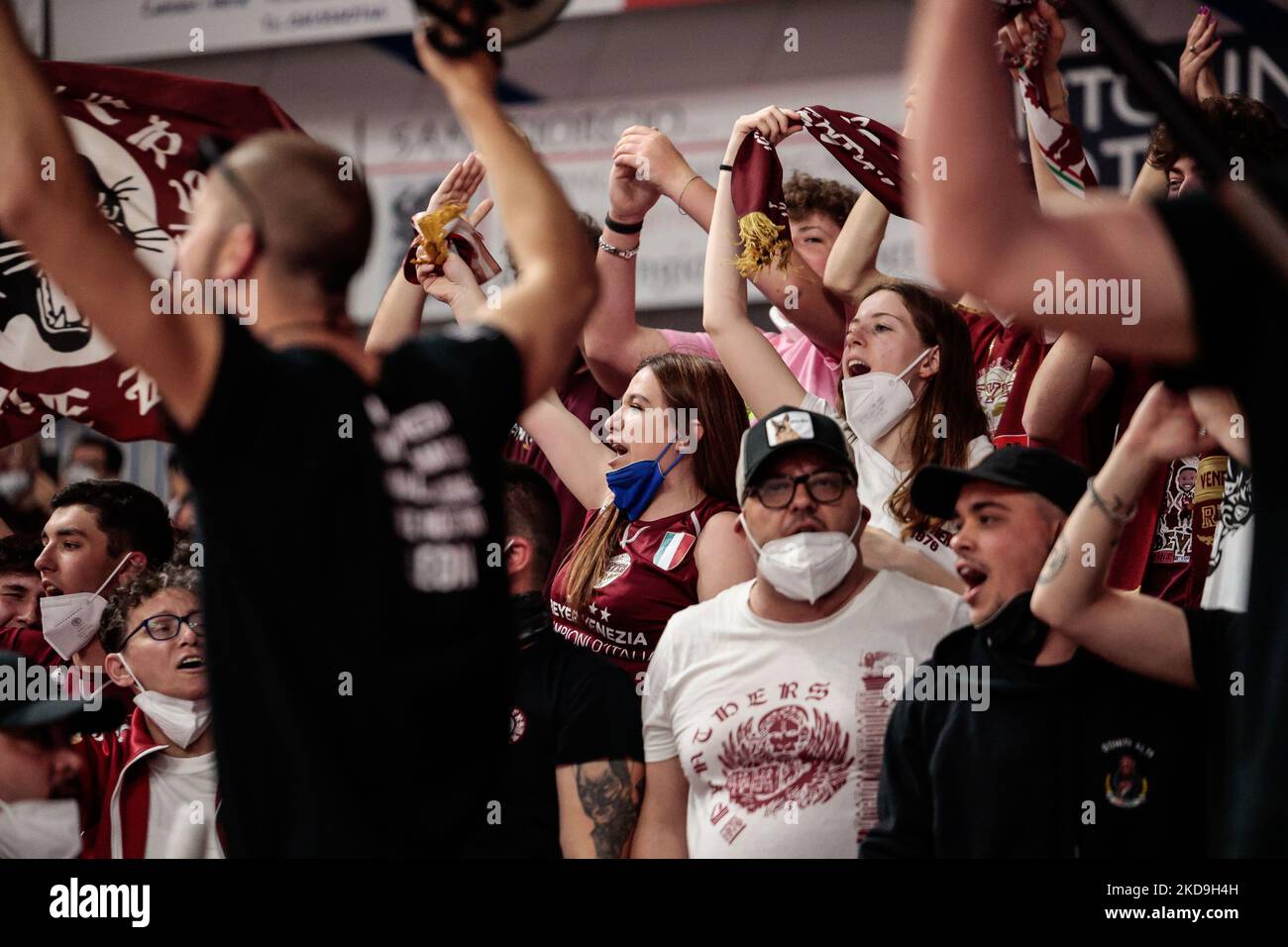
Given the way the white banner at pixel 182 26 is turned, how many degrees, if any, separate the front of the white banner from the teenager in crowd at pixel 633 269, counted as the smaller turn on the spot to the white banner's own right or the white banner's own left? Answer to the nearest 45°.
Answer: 0° — it already faces them

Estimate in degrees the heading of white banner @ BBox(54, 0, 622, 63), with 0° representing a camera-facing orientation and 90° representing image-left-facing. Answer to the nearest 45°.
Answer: approximately 0°

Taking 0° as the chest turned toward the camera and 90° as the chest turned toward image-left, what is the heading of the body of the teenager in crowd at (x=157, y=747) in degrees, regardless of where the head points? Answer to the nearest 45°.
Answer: approximately 315°

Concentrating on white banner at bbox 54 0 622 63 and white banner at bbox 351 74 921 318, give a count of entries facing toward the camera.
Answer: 2

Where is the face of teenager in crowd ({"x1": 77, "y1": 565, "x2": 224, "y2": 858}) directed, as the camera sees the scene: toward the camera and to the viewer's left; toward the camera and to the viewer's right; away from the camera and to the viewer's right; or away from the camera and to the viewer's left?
toward the camera and to the viewer's right

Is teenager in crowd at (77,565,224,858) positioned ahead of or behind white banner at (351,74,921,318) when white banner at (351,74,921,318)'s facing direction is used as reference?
ahead
